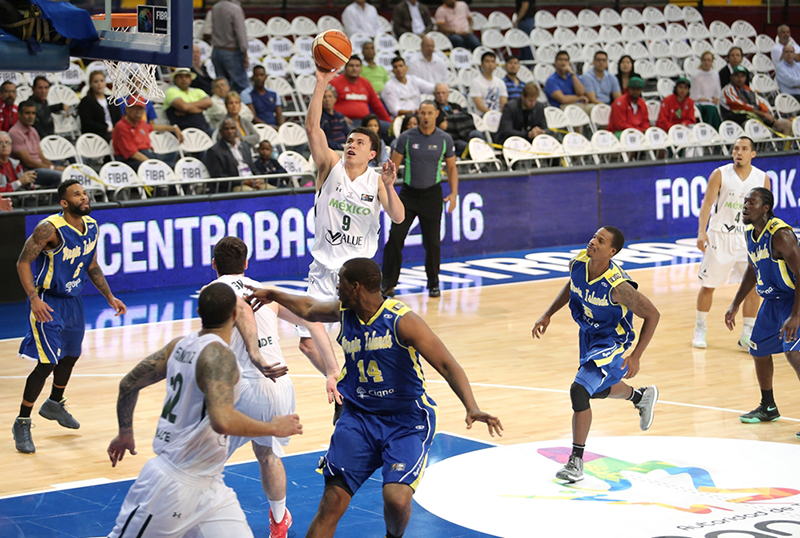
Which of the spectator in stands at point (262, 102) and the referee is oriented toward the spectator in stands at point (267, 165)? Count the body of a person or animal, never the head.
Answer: the spectator in stands at point (262, 102)

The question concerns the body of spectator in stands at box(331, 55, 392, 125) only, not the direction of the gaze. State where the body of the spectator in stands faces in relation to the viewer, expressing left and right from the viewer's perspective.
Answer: facing the viewer

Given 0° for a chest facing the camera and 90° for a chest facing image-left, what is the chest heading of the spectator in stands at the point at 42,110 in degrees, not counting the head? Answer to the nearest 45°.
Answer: approximately 315°

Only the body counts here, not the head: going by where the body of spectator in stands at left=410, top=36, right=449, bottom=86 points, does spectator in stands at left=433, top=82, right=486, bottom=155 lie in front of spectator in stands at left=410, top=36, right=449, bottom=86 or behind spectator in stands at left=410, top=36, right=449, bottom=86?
in front

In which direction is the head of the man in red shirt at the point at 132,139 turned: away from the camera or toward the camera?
toward the camera

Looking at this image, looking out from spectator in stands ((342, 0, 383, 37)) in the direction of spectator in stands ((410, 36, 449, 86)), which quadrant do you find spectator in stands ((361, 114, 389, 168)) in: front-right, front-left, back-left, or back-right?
front-right

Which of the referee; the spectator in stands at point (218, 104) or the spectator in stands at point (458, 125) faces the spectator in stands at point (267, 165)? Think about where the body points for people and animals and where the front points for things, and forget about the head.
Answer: the spectator in stands at point (218, 104)

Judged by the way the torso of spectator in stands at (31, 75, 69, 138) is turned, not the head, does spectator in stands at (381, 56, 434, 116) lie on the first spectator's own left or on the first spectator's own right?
on the first spectator's own left

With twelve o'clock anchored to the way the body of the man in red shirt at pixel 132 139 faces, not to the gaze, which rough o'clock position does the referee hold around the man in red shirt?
The referee is roughly at 11 o'clock from the man in red shirt.

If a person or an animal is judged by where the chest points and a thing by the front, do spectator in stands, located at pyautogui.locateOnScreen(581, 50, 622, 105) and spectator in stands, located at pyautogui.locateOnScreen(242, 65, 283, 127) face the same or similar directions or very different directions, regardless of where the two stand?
same or similar directions

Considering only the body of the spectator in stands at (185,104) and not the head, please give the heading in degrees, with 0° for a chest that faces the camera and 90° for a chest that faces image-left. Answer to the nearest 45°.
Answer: approximately 315°

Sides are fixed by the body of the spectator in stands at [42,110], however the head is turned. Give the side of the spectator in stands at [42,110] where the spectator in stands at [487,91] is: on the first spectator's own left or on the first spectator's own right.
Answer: on the first spectator's own left
